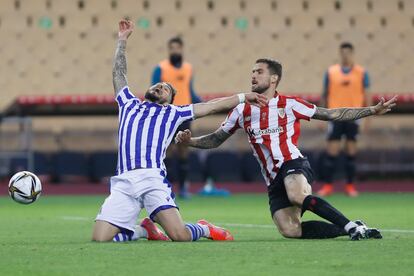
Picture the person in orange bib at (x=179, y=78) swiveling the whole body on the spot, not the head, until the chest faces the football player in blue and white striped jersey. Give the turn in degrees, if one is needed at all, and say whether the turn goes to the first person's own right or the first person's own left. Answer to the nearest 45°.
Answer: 0° — they already face them

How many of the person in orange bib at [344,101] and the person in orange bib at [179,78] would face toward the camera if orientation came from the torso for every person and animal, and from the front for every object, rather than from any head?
2

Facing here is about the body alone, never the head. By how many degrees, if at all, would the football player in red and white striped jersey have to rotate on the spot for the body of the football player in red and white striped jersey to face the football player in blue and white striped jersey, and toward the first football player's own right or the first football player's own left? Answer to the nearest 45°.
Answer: approximately 45° to the first football player's own right

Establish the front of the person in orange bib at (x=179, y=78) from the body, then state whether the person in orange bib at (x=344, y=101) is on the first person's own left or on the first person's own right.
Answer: on the first person's own left

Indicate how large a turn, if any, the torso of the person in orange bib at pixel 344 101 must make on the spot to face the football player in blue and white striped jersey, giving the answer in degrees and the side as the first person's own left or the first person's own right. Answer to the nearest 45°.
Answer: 0° — they already face them

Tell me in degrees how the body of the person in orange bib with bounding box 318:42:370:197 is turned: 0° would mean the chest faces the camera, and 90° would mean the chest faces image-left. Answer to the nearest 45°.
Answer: approximately 0°

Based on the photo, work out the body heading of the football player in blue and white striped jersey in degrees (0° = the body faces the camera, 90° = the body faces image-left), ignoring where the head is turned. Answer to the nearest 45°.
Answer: approximately 45°

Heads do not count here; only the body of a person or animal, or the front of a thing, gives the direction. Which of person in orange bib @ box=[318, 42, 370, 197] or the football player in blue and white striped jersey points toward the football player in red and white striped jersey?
the person in orange bib

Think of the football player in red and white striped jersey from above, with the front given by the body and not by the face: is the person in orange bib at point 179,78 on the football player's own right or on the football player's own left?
on the football player's own right
